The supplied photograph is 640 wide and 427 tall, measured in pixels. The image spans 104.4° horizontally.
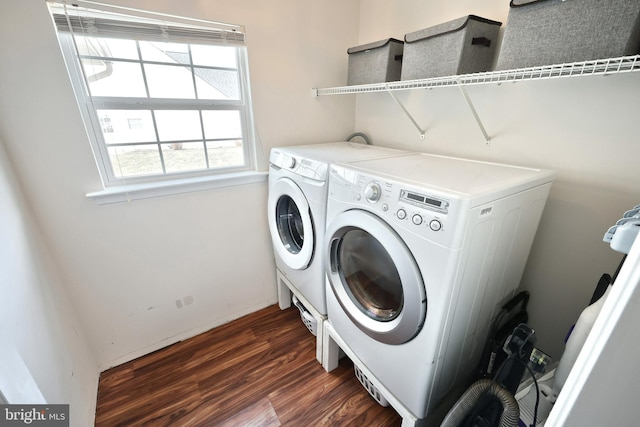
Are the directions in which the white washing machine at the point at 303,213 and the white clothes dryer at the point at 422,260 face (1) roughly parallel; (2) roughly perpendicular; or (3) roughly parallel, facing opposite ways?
roughly parallel

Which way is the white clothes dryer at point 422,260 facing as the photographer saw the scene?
facing the viewer and to the left of the viewer

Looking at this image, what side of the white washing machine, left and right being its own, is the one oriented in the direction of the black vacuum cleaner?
left

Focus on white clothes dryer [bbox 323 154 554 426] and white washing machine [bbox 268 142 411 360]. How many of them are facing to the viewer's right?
0
